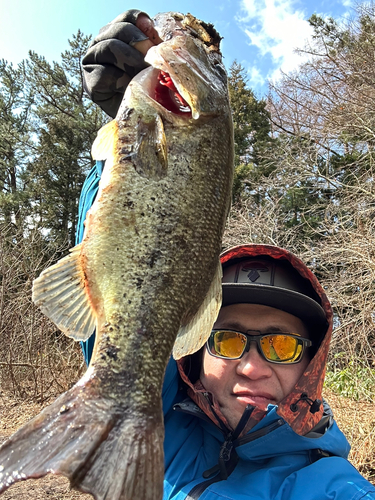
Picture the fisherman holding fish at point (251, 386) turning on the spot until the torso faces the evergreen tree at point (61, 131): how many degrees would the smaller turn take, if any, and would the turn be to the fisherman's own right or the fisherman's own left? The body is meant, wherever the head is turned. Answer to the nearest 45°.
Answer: approximately 135° to the fisherman's own right

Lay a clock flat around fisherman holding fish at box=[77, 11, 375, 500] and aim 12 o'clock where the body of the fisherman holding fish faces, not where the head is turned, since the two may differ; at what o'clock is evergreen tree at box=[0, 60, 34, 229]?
The evergreen tree is roughly at 5 o'clock from the fisherman holding fish.

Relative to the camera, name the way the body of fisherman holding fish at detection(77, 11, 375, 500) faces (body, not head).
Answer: toward the camera

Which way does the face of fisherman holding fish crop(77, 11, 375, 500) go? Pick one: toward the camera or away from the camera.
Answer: toward the camera

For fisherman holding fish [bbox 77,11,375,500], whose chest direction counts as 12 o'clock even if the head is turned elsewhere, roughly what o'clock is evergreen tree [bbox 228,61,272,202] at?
The evergreen tree is roughly at 6 o'clock from the fisherman holding fish.
